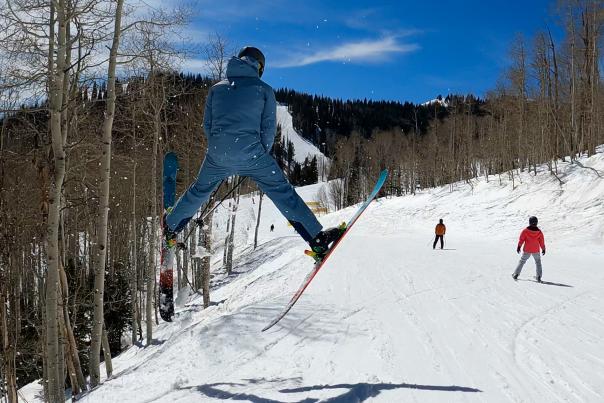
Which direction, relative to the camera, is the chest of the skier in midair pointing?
away from the camera

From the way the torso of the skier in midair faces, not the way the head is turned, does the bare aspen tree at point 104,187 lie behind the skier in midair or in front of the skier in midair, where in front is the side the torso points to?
in front

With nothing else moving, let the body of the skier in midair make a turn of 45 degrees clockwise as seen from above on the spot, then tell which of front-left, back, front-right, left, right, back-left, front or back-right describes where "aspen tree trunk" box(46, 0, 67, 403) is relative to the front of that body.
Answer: left
